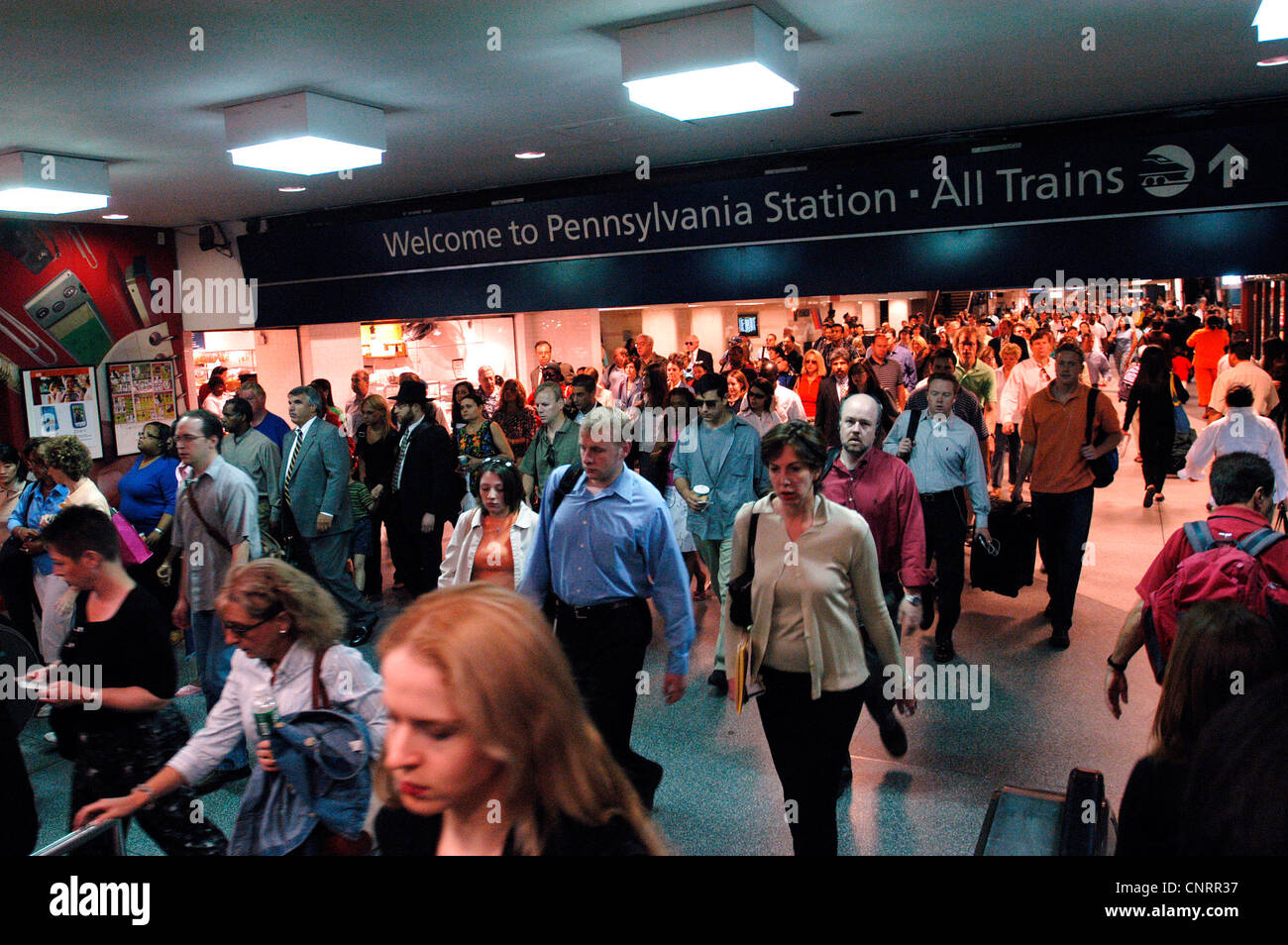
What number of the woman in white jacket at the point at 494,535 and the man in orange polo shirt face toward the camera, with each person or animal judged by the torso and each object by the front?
2

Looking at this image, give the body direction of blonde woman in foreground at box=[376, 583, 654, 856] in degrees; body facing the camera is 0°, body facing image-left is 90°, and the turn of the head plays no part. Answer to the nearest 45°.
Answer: approximately 45°

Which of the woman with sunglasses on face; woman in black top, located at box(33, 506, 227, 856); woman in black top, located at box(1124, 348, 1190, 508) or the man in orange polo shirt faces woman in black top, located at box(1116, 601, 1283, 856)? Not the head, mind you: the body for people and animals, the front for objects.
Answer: the man in orange polo shirt

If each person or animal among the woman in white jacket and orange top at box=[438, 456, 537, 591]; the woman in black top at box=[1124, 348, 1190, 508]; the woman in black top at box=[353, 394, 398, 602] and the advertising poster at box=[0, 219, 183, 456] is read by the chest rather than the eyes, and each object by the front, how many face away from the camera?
1

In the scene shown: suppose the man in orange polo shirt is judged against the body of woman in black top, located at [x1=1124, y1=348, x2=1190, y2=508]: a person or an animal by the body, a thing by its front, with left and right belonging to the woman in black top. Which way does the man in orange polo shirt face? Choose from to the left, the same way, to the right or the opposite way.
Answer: the opposite way

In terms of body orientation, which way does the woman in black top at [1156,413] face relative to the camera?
away from the camera

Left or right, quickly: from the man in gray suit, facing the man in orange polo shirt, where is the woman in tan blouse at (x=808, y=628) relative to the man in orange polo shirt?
right

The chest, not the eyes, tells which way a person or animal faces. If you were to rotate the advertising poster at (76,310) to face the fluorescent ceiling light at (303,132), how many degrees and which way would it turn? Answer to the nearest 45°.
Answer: approximately 45° to its right

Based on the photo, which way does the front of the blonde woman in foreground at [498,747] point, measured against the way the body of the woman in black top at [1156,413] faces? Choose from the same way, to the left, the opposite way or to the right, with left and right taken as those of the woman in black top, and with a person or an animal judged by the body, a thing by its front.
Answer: the opposite way

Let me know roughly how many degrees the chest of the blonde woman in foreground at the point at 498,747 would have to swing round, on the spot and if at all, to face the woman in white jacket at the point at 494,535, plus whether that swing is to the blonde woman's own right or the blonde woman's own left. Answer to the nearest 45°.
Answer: approximately 135° to the blonde woman's own right

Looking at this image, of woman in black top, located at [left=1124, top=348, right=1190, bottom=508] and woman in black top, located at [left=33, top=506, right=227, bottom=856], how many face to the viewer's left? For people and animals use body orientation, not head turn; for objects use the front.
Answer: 1

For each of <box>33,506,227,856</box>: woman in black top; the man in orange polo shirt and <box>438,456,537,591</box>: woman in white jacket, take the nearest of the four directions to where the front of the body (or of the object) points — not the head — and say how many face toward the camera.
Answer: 2

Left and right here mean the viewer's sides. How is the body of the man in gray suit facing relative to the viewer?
facing the viewer and to the left of the viewer

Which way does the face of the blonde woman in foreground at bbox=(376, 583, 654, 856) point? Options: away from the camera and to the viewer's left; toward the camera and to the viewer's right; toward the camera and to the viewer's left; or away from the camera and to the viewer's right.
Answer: toward the camera and to the viewer's left

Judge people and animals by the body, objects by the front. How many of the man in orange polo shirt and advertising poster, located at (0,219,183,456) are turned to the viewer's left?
0
